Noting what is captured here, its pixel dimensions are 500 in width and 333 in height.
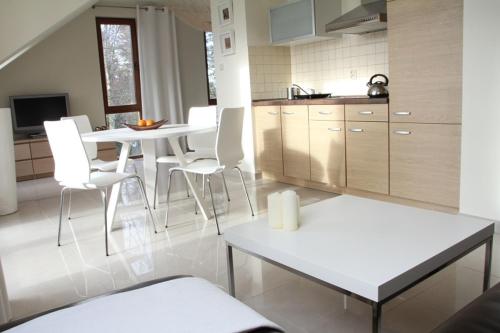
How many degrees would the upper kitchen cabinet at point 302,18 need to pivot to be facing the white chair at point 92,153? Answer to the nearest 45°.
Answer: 0° — it already faces it

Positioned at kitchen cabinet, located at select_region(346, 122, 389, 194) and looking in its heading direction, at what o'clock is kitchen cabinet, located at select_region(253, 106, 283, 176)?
kitchen cabinet, located at select_region(253, 106, 283, 176) is roughly at 3 o'clock from kitchen cabinet, located at select_region(346, 122, 389, 194).

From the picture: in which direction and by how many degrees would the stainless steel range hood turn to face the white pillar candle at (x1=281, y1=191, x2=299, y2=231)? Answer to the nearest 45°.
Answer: approximately 45° to its left

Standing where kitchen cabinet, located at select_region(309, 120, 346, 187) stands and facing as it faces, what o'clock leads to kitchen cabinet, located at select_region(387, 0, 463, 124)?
kitchen cabinet, located at select_region(387, 0, 463, 124) is roughly at 9 o'clock from kitchen cabinet, located at select_region(309, 120, 346, 187).

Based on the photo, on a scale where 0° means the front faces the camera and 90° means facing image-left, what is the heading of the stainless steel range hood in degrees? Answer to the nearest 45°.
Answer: approximately 45°

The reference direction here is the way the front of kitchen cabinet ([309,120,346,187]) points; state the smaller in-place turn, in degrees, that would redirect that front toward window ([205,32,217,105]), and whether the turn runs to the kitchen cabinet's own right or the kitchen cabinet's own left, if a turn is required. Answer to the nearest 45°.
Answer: approximately 90° to the kitchen cabinet's own right

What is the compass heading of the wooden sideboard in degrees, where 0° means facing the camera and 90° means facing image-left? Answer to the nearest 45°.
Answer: approximately 315°

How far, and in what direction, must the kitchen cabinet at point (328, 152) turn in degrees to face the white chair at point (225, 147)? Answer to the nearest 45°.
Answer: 0° — it already faces it

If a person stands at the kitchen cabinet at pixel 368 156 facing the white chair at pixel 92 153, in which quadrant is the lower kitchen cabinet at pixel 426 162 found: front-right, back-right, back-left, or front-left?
back-left
